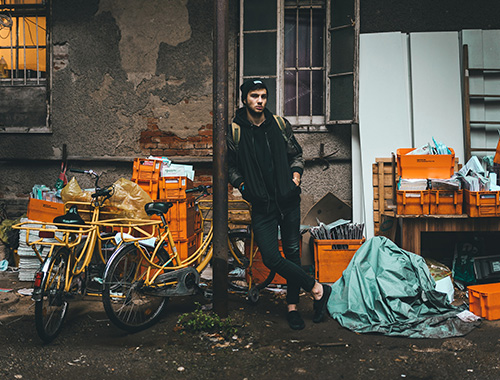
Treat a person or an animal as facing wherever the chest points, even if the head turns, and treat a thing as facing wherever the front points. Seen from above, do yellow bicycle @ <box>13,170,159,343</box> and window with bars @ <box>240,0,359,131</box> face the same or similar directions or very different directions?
very different directions

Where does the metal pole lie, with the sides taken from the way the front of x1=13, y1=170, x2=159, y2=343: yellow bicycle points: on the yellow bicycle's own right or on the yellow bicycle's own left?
on the yellow bicycle's own right

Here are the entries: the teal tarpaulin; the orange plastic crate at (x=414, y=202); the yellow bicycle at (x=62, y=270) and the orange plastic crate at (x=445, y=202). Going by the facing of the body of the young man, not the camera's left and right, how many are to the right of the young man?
1

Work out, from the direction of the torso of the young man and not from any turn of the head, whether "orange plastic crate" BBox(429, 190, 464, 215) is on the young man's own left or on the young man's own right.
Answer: on the young man's own left

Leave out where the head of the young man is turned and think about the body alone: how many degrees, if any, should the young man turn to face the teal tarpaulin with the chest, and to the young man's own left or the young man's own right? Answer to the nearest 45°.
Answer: approximately 90° to the young man's own left

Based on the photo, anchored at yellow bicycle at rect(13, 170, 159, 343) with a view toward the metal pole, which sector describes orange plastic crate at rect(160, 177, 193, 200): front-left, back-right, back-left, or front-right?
front-left

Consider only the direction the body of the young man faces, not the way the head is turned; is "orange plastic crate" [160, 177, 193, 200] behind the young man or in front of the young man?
behind

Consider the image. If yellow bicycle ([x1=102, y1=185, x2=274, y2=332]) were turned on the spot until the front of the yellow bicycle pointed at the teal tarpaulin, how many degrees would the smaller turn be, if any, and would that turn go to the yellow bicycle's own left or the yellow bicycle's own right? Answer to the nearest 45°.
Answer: approximately 45° to the yellow bicycle's own right

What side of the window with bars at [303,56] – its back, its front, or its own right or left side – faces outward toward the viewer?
front

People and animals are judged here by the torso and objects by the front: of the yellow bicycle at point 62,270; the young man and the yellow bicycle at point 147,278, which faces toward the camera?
the young man

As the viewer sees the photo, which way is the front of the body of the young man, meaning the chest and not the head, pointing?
toward the camera

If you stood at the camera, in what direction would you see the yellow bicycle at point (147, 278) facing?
facing away from the viewer and to the right of the viewer

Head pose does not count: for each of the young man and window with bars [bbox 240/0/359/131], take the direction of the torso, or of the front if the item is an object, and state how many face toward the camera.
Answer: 2

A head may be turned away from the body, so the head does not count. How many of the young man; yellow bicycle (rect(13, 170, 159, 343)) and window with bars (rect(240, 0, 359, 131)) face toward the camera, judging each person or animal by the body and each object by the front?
2
